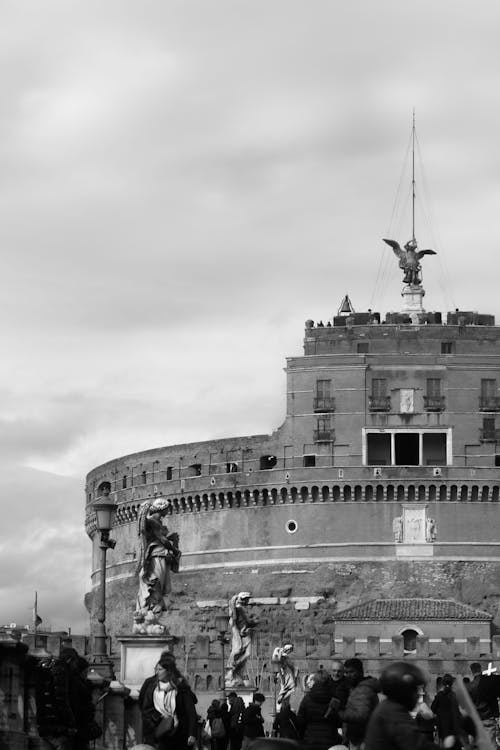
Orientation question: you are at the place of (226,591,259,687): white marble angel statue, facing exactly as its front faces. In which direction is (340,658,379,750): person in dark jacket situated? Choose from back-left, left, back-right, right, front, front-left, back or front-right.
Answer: right

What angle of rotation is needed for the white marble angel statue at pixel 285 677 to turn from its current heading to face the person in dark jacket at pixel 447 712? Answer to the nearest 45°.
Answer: approximately 45° to its right

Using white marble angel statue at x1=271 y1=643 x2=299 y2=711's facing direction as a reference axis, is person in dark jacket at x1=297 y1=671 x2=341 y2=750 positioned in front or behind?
in front

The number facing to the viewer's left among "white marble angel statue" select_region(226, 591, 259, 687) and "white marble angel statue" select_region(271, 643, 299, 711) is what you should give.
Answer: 0

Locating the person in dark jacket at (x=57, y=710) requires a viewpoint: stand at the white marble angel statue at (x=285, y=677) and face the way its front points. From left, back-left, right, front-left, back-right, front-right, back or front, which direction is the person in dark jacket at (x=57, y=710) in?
front-right

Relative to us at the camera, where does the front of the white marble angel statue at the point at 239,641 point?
facing to the right of the viewer

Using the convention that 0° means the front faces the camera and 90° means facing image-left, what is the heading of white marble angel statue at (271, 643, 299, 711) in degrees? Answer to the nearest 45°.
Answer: approximately 315°

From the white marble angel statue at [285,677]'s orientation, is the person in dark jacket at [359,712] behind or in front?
in front

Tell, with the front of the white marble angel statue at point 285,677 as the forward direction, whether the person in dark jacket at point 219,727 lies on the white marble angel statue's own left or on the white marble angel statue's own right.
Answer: on the white marble angel statue's own right
